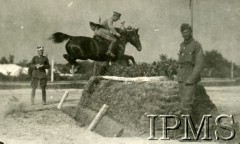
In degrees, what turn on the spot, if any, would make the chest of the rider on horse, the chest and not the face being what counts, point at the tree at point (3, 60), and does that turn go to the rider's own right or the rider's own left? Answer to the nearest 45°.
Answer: approximately 180°

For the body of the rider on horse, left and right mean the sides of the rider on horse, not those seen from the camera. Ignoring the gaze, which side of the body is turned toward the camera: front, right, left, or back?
right

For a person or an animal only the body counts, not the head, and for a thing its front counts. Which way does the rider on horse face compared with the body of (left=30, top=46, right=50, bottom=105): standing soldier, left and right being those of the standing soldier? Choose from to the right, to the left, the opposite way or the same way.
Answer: to the left

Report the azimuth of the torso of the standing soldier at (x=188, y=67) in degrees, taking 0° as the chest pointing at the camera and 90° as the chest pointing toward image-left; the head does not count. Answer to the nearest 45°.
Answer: approximately 45°

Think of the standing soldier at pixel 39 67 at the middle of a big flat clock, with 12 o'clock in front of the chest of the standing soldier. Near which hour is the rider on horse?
The rider on horse is roughly at 10 o'clock from the standing soldier.

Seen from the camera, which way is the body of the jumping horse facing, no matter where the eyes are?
to the viewer's right

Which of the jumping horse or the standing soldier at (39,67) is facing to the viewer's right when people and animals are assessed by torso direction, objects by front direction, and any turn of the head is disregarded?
the jumping horse

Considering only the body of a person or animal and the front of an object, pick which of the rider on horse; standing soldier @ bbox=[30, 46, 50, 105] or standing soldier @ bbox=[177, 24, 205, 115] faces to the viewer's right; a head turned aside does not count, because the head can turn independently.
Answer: the rider on horse
